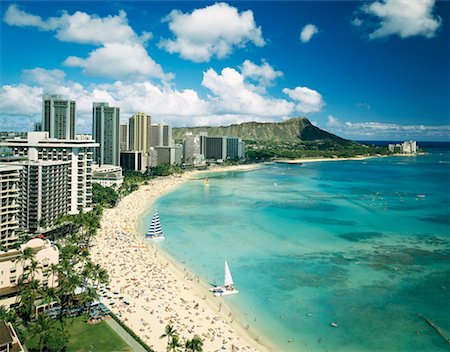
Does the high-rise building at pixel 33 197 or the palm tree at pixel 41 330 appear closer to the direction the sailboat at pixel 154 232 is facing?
the high-rise building

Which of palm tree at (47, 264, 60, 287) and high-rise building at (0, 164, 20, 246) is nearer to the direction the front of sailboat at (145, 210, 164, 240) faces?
the high-rise building

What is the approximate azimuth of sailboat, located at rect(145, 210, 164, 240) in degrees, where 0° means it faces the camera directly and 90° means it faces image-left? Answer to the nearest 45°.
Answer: approximately 90°

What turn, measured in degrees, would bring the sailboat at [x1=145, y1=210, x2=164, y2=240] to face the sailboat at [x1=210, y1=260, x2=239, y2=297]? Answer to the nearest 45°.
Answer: approximately 90° to its left

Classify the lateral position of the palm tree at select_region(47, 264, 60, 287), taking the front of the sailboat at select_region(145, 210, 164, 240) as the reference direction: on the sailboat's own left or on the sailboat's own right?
on the sailboat's own left

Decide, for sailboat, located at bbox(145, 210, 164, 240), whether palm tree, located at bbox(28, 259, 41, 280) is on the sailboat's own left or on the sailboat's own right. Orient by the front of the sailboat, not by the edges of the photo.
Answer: on the sailboat's own left

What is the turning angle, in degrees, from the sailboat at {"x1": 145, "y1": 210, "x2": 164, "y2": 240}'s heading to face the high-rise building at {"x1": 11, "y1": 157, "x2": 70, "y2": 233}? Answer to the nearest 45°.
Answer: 0° — it already faces it
